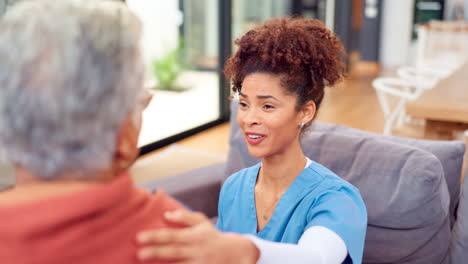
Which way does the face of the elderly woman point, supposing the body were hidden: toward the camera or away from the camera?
away from the camera

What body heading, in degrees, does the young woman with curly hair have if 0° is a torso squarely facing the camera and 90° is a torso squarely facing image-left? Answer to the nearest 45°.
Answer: approximately 45°

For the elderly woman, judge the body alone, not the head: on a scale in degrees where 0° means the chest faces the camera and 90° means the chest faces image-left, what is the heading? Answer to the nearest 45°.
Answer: approximately 225°

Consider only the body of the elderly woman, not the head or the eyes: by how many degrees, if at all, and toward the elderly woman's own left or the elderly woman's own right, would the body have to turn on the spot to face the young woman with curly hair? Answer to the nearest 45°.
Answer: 0° — they already face them

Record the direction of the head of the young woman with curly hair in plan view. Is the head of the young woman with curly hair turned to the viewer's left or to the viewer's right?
to the viewer's left

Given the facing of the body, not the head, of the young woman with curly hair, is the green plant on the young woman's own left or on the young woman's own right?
on the young woman's own right
